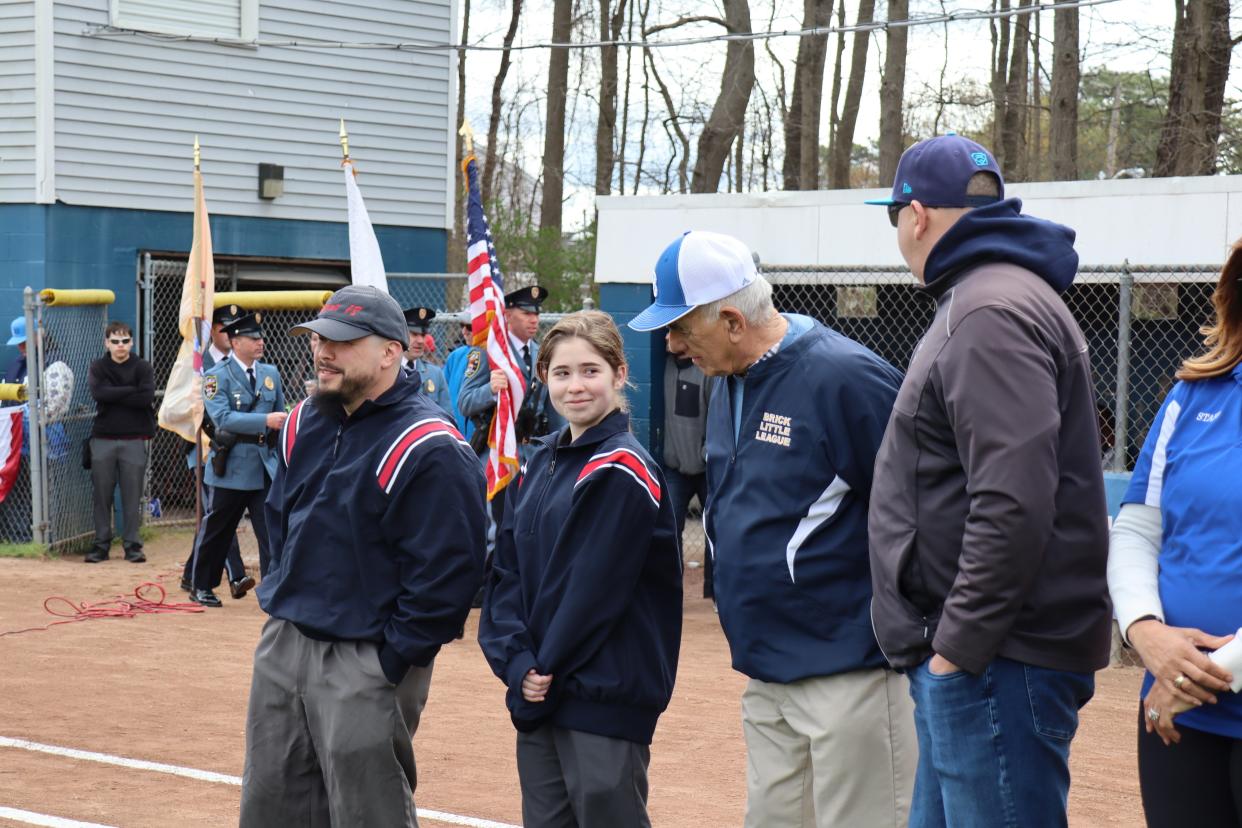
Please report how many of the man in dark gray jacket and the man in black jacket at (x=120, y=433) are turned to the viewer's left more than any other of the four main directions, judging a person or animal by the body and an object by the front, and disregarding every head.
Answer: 1

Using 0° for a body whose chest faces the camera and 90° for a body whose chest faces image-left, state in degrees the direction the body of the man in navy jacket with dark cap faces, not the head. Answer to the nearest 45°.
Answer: approximately 45°

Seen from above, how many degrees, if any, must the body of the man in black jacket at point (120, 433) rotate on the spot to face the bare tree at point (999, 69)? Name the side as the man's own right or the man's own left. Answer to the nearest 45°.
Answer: approximately 135° to the man's own left

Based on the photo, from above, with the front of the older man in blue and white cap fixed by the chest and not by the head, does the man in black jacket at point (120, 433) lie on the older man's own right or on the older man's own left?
on the older man's own right

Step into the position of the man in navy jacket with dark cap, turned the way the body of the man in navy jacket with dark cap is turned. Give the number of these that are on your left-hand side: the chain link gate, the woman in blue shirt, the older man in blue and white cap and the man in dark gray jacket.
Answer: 3

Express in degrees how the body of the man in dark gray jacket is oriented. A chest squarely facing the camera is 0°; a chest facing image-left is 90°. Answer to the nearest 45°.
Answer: approximately 90°

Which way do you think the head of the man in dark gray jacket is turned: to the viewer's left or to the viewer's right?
to the viewer's left

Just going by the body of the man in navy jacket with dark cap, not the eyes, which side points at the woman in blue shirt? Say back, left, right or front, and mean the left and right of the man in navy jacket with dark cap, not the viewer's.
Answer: left

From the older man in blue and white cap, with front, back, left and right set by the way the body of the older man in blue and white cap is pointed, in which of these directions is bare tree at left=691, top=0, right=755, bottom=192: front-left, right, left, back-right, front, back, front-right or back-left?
back-right
